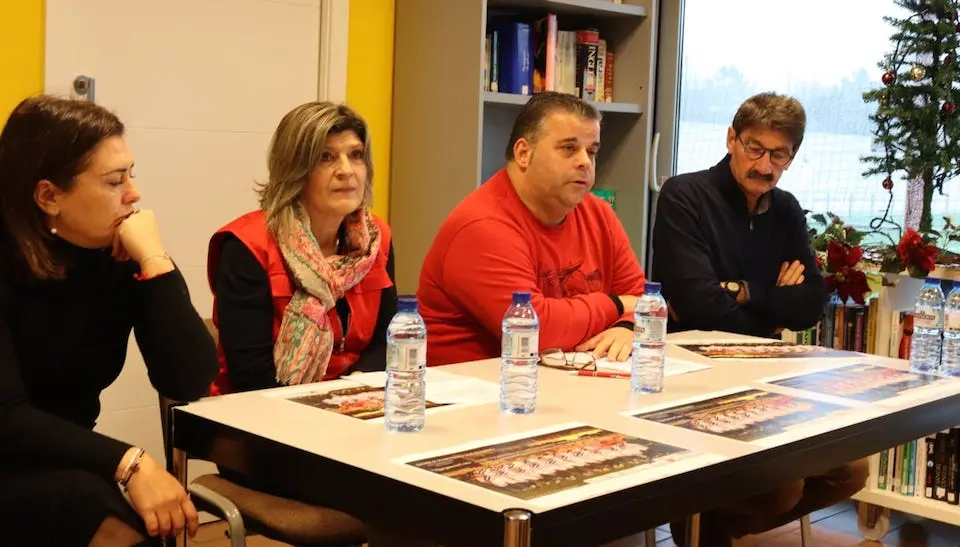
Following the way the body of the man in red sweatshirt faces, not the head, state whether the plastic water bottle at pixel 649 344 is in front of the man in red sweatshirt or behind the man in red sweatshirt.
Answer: in front

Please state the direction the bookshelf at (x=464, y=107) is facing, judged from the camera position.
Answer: facing the viewer and to the right of the viewer

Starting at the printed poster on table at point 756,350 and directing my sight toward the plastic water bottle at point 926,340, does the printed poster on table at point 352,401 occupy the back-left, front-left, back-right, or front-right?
back-right

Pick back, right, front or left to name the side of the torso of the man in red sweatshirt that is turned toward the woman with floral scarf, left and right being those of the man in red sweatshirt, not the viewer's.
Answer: right

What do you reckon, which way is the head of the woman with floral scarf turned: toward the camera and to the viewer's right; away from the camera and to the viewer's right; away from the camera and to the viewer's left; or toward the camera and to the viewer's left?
toward the camera and to the viewer's right

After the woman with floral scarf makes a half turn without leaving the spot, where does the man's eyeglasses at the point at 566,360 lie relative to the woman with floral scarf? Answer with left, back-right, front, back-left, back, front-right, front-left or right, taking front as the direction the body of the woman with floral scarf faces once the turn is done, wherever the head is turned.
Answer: back-right

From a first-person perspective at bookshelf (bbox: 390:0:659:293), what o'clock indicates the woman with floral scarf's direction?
The woman with floral scarf is roughly at 2 o'clock from the bookshelf.

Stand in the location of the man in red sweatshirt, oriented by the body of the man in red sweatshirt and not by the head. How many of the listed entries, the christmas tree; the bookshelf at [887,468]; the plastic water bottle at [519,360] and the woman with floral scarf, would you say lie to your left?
2

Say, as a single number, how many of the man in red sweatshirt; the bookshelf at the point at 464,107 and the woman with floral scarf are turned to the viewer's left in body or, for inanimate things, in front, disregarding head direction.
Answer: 0

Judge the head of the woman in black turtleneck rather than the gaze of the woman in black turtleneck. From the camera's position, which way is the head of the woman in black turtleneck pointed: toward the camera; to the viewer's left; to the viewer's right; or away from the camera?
to the viewer's right
